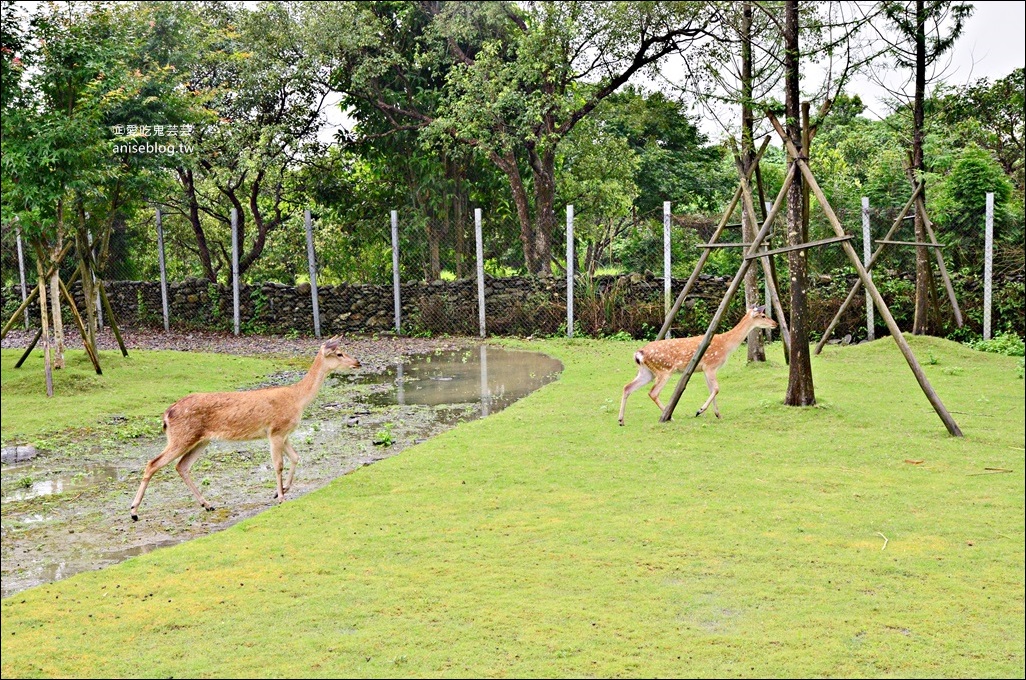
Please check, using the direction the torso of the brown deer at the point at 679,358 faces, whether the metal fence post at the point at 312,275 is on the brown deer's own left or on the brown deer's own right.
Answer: on the brown deer's own left

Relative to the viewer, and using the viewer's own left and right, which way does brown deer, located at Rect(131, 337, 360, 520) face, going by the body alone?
facing to the right of the viewer

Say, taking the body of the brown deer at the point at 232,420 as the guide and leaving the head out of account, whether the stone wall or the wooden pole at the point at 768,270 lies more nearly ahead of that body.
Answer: the wooden pole

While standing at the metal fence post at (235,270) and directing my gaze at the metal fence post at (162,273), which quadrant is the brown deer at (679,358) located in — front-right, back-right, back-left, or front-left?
back-left

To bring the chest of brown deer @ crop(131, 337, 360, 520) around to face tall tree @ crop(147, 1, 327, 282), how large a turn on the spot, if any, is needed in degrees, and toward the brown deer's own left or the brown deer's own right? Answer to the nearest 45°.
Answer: approximately 90° to the brown deer's own left

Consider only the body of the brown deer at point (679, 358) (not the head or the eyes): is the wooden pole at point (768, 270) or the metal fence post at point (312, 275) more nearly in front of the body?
the wooden pole

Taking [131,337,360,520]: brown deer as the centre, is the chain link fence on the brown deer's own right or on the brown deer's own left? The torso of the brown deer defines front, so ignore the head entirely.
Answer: on the brown deer's own left

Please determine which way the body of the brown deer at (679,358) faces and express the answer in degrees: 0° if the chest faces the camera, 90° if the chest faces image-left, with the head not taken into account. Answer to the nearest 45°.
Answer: approximately 270°

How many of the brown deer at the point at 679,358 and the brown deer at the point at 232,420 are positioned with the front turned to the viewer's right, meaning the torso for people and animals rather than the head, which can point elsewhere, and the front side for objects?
2

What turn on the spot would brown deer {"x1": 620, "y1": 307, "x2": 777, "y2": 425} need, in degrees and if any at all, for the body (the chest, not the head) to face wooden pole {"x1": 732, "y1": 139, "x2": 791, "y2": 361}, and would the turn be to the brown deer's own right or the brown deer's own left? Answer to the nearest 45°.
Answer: approximately 45° to the brown deer's own left
